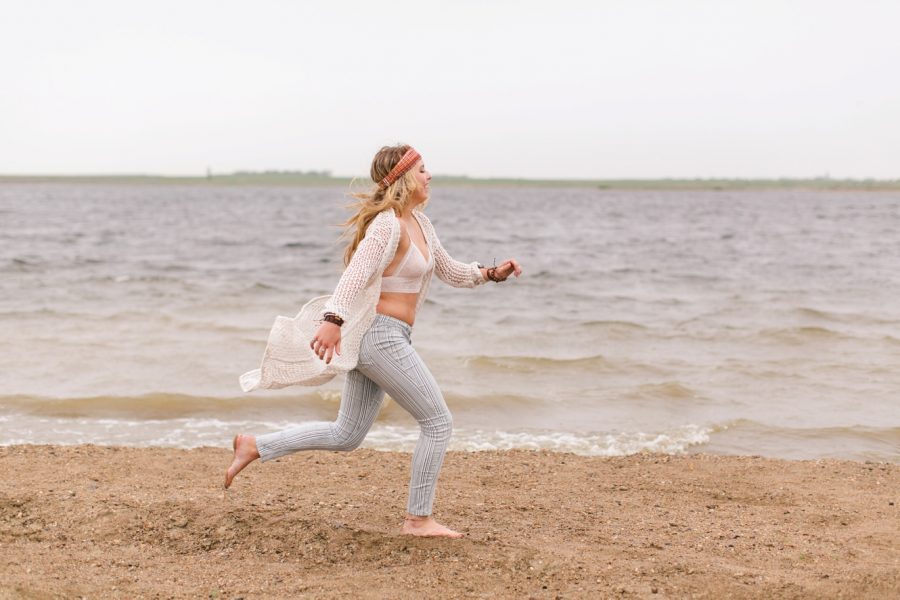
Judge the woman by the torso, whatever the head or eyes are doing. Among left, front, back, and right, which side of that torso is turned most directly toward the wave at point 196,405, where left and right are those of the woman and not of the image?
left

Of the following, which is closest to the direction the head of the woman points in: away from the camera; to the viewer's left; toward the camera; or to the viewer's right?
to the viewer's right

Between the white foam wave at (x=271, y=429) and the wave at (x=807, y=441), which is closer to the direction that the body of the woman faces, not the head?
the wave

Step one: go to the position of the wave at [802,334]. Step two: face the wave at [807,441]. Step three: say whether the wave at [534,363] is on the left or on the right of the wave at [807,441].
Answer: right

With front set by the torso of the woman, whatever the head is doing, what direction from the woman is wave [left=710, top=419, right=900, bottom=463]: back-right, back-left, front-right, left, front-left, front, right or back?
front-left

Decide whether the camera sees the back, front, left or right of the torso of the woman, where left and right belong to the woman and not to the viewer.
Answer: right

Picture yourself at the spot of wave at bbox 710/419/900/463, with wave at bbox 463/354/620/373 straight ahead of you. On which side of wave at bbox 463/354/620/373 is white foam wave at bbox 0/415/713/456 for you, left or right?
left

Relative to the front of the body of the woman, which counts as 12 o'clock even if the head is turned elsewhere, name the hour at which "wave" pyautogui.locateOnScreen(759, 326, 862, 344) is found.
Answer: The wave is roughly at 10 o'clock from the woman.

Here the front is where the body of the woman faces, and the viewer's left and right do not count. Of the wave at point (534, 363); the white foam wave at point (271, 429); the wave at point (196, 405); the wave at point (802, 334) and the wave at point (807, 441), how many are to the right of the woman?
0

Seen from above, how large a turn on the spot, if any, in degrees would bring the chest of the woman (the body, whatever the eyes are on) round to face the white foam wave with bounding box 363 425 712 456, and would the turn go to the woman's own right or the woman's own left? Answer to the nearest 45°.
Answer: approximately 45° to the woman's own left

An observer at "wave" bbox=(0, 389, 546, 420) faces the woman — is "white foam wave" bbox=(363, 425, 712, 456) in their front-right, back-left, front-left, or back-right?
front-left

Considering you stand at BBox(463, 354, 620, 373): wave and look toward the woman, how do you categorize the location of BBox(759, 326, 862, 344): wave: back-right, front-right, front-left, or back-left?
back-left
